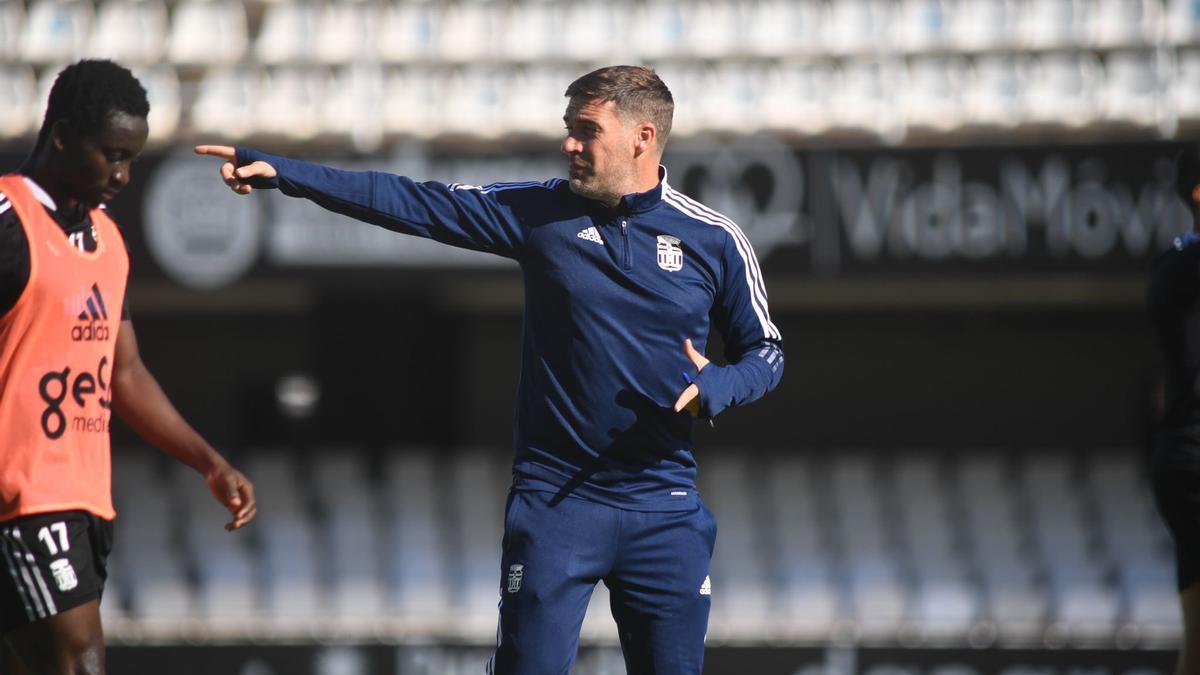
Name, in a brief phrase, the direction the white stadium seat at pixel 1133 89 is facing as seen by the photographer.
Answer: facing the viewer

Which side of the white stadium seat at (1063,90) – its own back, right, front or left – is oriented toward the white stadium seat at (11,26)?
right

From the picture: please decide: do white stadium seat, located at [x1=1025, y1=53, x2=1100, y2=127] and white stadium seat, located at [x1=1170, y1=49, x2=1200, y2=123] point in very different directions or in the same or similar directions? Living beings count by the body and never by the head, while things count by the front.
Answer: same or similar directions

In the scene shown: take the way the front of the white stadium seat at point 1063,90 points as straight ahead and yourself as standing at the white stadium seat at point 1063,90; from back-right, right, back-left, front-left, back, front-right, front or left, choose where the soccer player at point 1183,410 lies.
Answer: front

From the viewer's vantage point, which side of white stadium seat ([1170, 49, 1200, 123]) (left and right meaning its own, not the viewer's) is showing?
front

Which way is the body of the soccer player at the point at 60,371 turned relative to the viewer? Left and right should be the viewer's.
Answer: facing the viewer and to the right of the viewer

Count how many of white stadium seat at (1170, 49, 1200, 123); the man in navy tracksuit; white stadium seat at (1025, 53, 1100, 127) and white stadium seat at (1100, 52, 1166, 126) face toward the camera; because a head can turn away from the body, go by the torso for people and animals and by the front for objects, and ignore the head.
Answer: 4

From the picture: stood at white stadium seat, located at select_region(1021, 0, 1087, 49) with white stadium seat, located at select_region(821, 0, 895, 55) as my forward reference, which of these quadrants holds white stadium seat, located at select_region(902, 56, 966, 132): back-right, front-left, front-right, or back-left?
front-left

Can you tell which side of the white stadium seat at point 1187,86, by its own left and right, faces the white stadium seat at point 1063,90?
right

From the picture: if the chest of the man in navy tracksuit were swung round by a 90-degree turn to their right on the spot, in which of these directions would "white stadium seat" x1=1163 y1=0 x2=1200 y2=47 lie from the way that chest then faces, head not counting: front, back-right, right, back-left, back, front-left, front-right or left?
back-right

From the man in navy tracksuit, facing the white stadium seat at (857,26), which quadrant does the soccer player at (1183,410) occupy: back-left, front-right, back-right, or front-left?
front-right

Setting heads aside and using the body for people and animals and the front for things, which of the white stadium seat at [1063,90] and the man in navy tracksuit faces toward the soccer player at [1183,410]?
the white stadium seat

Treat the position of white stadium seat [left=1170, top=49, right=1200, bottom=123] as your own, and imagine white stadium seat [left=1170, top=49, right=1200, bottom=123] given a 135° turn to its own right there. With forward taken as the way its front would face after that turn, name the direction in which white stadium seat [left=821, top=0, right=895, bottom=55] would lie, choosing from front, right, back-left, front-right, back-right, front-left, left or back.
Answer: front-left

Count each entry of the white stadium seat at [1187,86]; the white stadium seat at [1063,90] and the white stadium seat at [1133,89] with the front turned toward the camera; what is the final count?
3

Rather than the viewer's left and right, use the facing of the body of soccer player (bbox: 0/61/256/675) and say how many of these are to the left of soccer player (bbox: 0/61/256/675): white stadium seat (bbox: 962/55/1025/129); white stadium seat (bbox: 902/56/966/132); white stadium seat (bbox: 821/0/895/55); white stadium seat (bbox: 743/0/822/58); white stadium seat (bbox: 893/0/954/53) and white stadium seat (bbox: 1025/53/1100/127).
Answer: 6
